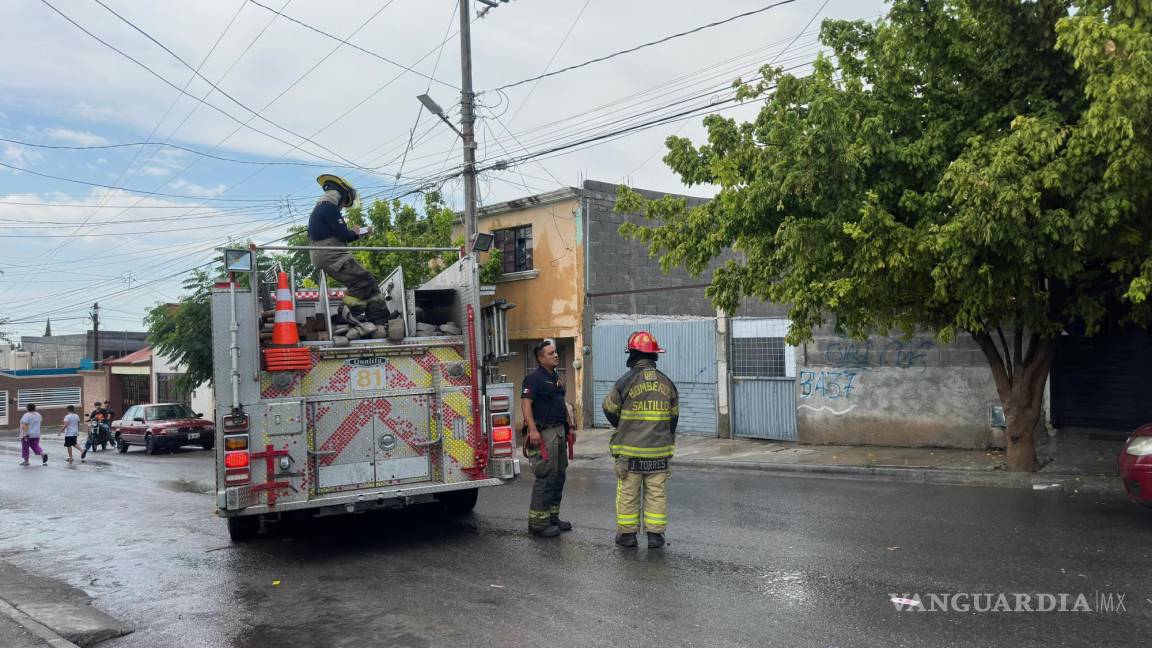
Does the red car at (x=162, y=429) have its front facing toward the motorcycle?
no

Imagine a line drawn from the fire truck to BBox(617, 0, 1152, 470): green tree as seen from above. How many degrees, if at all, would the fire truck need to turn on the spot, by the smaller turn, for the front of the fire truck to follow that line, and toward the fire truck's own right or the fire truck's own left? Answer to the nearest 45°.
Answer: approximately 90° to the fire truck's own right

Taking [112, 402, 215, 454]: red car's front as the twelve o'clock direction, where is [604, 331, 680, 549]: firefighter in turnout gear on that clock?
The firefighter in turnout gear is roughly at 1 o'clock from the red car.

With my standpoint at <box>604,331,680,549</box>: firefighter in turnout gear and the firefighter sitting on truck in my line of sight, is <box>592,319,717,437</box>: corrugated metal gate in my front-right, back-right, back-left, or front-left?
front-right

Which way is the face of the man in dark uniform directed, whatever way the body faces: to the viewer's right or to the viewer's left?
to the viewer's right

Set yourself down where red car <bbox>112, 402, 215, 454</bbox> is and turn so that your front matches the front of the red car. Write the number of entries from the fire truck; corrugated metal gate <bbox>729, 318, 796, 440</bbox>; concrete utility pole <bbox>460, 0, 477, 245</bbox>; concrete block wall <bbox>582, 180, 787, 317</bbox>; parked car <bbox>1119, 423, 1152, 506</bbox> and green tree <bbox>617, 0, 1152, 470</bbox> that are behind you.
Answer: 0

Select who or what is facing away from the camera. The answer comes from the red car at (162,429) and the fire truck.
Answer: the fire truck

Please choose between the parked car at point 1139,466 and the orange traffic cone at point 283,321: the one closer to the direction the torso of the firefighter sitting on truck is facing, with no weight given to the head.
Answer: the parked car

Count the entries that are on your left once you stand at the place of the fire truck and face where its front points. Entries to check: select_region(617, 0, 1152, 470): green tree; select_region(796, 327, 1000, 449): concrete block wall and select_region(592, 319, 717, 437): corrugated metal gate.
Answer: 0

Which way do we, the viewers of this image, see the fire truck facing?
facing away from the viewer

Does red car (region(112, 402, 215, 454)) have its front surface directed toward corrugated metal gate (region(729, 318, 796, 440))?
yes

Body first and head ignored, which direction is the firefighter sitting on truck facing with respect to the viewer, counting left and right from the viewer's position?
facing to the right of the viewer

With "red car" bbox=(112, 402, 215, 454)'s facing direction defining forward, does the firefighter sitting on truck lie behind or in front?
in front

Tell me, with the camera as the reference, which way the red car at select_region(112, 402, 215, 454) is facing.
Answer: facing the viewer and to the right of the viewer

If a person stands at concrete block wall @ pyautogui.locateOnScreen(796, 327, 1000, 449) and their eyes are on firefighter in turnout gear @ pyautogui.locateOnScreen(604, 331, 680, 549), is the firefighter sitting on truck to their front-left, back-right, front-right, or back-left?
front-right

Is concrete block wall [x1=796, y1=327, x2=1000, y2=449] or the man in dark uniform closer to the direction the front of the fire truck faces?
the concrete block wall

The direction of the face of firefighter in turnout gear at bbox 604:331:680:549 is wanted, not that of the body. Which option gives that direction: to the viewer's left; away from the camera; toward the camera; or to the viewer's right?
away from the camera

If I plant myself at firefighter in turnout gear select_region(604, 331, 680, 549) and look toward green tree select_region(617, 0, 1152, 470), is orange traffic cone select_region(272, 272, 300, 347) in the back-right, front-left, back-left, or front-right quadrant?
back-left

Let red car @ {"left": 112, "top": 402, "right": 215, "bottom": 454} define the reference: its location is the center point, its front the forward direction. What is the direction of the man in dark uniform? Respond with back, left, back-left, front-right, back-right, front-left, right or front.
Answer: front-right

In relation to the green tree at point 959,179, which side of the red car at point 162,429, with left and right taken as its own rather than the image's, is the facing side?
front
